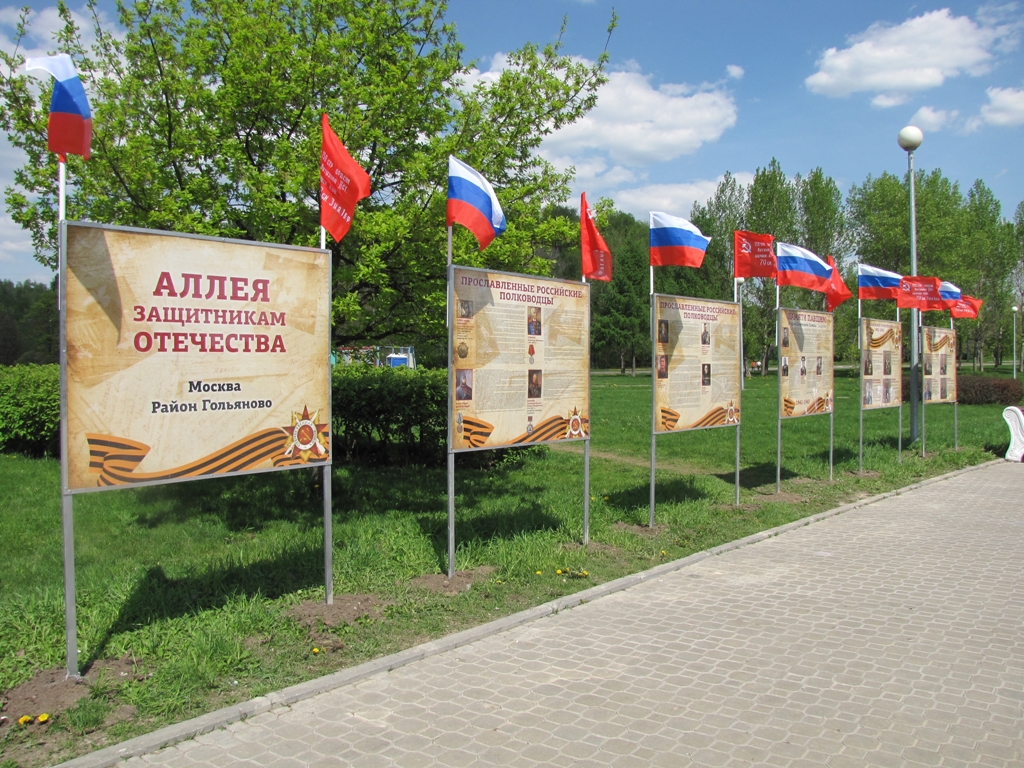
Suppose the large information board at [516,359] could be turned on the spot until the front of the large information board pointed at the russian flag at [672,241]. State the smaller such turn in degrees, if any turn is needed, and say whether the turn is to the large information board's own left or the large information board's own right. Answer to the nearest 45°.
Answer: approximately 90° to the large information board's own left

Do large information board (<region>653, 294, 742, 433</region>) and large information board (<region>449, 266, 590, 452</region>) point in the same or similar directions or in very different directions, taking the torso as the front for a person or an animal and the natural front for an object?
same or similar directions

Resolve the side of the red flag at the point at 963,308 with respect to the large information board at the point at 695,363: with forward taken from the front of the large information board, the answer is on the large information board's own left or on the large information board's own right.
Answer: on the large information board's own left

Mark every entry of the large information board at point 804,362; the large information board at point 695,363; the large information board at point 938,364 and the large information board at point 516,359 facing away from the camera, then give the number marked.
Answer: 0

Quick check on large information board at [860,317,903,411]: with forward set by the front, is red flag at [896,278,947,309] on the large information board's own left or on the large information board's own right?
on the large information board's own left

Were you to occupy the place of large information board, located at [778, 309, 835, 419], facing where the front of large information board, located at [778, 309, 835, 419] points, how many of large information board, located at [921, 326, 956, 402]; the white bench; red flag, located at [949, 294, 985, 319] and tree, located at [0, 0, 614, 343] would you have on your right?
1

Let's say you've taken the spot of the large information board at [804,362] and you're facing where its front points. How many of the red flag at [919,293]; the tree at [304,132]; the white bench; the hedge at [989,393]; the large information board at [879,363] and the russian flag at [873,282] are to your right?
1

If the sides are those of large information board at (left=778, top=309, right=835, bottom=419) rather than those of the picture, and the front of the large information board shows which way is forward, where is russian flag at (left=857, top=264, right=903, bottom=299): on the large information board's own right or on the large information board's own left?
on the large information board's own left

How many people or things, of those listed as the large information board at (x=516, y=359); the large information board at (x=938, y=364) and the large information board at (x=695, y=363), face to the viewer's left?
0

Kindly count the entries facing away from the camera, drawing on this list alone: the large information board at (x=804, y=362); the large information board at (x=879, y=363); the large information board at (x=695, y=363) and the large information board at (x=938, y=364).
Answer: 0

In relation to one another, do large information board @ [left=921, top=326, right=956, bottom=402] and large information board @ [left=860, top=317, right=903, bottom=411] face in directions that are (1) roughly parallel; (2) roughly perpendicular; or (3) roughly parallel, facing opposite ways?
roughly parallel

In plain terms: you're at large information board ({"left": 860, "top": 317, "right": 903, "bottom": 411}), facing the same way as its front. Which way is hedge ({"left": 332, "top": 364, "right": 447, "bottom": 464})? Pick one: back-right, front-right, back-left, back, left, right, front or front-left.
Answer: right

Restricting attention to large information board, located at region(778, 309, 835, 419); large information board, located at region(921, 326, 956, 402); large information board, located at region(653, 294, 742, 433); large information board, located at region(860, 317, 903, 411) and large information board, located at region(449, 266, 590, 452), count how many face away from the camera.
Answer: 0

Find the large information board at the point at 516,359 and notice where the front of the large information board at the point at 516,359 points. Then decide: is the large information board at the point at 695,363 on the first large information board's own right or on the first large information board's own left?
on the first large information board's own left

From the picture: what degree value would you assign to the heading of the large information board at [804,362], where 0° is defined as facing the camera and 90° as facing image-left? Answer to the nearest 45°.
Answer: approximately 315°

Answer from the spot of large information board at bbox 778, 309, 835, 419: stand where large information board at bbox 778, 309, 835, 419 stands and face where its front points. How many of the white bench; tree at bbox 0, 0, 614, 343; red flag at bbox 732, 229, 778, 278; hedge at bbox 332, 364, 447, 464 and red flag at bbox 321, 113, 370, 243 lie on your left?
1

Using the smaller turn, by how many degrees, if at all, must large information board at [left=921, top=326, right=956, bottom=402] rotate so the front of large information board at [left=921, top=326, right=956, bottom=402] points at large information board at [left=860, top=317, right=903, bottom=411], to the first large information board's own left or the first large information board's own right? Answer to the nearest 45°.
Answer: approximately 45° to the first large information board's own right
